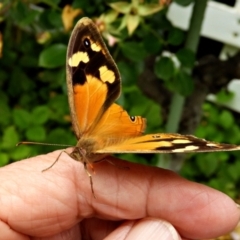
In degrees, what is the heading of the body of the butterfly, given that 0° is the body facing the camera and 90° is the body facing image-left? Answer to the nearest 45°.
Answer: approximately 45°

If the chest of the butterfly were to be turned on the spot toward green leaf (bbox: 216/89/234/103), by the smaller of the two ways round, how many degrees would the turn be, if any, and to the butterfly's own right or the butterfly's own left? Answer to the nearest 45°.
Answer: approximately 135° to the butterfly's own right

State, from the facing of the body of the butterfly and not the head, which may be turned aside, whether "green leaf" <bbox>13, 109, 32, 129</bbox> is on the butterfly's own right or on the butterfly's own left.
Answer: on the butterfly's own right

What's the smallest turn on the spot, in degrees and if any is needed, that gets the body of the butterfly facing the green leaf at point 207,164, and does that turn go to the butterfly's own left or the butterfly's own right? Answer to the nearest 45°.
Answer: approximately 135° to the butterfly's own right
